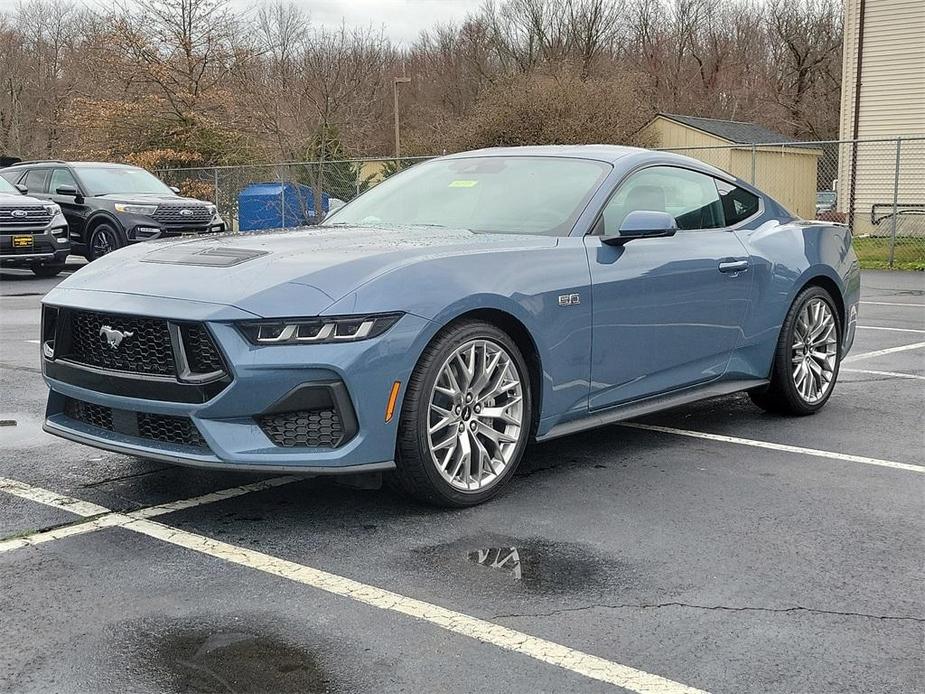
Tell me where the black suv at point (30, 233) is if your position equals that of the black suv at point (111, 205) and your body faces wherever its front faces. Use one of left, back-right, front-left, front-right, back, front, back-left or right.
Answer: right

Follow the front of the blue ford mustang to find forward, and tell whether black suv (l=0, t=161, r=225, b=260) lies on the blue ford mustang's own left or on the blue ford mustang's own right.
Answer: on the blue ford mustang's own right

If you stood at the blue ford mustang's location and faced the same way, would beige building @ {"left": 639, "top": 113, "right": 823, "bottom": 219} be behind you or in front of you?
behind

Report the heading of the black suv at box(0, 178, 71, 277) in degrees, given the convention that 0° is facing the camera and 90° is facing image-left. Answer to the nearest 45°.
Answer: approximately 315°

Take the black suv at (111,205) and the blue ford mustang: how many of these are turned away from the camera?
0

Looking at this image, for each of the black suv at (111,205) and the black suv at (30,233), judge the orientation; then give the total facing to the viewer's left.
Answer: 0

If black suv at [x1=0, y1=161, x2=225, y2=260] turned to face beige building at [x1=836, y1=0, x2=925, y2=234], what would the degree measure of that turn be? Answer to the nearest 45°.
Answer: approximately 45° to its left

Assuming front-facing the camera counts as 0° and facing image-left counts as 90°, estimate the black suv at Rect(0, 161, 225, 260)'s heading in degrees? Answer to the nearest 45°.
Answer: approximately 315°

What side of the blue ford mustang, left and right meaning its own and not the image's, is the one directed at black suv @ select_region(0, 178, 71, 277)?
right

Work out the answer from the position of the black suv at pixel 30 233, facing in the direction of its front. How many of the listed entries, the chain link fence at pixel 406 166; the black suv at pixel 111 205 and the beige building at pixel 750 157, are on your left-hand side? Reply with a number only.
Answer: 3

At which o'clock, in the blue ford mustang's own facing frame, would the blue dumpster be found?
The blue dumpster is roughly at 4 o'clock from the blue ford mustang.

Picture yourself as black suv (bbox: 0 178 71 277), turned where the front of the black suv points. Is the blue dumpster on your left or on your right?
on your left
